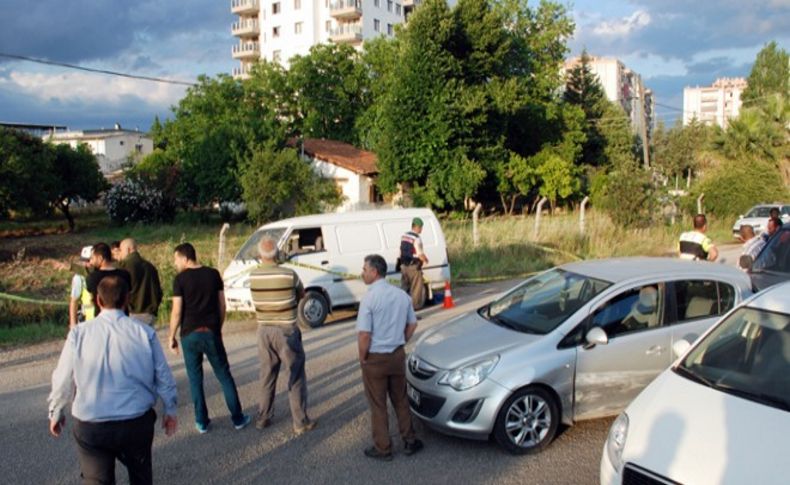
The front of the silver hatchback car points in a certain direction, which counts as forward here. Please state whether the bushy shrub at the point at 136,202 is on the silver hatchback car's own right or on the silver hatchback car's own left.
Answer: on the silver hatchback car's own right

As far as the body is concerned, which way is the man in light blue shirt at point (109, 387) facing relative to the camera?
away from the camera

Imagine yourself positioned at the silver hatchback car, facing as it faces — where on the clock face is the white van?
The white van is roughly at 3 o'clock from the silver hatchback car.

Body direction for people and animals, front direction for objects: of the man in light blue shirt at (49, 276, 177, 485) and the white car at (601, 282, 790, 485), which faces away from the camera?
the man in light blue shirt

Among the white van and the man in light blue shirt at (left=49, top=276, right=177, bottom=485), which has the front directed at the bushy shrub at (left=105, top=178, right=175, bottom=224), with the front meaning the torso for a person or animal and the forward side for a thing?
the man in light blue shirt

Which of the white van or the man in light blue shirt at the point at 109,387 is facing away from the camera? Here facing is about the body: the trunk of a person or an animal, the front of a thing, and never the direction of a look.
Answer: the man in light blue shirt

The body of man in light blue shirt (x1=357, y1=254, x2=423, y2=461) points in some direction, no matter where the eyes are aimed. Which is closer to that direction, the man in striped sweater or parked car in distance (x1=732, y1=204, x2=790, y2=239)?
the man in striped sweater

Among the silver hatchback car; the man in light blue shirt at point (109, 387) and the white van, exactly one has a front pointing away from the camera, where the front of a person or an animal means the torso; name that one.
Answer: the man in light blue shirt

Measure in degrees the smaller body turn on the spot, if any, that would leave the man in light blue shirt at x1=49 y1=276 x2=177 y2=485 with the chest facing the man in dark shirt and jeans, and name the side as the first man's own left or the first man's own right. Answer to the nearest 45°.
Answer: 0° — they already face them

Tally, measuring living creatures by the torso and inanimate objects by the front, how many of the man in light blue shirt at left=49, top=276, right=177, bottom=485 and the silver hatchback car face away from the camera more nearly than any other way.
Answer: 1

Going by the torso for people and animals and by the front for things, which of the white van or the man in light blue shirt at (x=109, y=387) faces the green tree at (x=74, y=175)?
the man in light blue shirt
